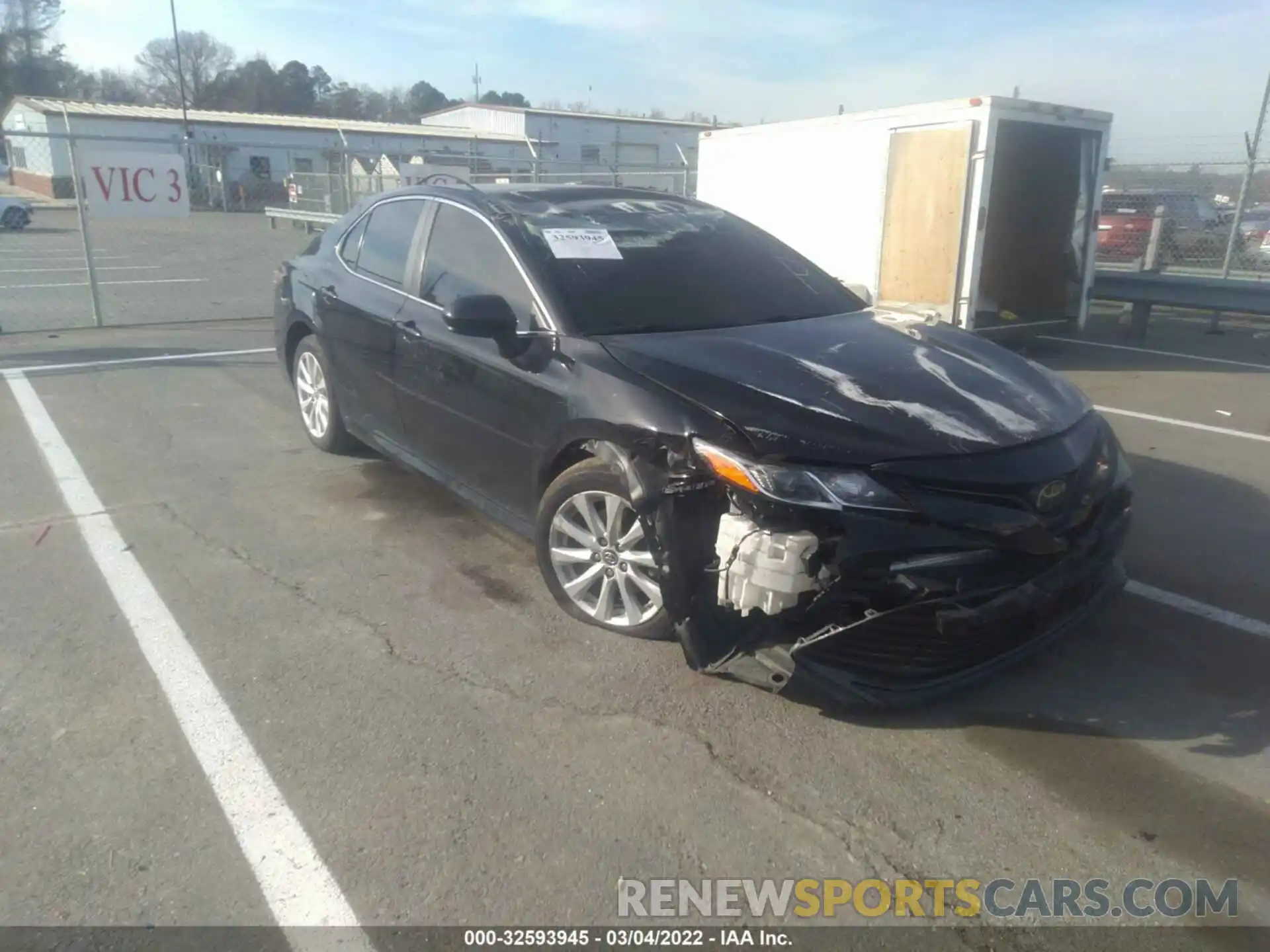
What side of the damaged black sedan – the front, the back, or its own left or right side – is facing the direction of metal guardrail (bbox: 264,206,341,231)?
back

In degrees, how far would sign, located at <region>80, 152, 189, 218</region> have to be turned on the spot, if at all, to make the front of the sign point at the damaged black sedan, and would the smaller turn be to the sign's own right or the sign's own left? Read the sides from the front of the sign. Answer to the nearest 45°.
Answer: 0° — it already faces it

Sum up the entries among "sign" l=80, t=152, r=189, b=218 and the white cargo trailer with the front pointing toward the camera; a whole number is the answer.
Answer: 1

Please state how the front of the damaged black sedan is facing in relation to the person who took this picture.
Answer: facing the viewer and to the right of the viewer

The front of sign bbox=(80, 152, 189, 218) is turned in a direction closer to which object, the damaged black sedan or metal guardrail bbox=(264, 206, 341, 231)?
the damaged black sedan

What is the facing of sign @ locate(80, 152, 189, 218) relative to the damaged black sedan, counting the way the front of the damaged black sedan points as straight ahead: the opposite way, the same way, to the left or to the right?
the same way

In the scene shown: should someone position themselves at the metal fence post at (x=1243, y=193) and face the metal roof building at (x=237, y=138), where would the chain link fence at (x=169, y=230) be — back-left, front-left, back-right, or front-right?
front-left

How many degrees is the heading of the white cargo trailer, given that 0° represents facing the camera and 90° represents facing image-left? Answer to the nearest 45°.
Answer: approximately 135°

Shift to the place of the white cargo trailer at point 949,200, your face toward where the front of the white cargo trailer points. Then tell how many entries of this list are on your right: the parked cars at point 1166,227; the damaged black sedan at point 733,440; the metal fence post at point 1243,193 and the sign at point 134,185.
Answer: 2

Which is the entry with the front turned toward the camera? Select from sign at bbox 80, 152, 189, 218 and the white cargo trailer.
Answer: the sign

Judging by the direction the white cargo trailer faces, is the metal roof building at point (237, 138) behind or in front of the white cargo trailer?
in front

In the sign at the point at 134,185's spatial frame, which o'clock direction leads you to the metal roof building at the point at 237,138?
The metal roof building is roughly at 6 o'clock from the sign.

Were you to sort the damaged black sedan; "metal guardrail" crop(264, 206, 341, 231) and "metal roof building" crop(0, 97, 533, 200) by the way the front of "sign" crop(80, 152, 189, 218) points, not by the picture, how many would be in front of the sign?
1

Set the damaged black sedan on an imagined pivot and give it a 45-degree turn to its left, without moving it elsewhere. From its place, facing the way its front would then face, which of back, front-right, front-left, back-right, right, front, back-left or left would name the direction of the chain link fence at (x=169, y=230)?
back-left

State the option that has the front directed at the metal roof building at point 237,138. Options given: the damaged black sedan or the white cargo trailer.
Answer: the white cargo trailer

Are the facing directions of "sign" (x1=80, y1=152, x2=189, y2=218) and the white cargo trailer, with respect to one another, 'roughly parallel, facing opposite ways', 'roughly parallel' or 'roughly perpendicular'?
roughly parallel, facing opposite ways

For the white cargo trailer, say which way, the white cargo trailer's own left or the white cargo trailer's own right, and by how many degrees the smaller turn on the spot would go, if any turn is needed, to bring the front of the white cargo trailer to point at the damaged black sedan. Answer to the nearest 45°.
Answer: approximately 135° to the white cargo trailer's own left

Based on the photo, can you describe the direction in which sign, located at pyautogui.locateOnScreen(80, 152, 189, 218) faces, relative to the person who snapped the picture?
facing the viewer

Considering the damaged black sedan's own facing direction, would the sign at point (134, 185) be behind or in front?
behind

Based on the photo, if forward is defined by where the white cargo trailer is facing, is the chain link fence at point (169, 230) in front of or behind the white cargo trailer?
in front
